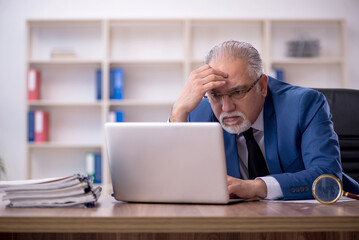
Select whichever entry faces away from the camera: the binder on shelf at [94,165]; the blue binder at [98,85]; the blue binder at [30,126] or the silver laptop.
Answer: the silver laptop

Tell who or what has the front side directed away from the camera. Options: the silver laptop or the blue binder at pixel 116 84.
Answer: the silver laptop

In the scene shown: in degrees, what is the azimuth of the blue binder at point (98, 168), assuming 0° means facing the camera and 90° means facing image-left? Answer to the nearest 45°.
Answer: approximately 0°

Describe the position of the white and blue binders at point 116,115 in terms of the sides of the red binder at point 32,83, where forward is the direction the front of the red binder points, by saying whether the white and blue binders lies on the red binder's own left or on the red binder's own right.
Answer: on the red binder's own left

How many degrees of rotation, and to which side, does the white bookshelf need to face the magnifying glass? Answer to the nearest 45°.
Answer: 0° — it already faces it
